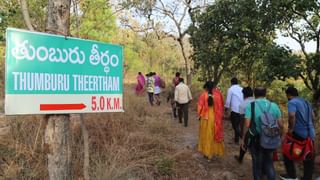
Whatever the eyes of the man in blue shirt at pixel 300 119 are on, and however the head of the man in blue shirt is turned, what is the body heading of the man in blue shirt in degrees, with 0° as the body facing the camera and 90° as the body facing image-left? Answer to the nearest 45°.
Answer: approximately 135°

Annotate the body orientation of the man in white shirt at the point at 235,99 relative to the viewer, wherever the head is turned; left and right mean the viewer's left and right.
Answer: facing away from the viewer and to the left of the viewer

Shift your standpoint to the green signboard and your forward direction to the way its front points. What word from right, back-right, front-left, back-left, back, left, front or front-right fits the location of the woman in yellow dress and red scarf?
left

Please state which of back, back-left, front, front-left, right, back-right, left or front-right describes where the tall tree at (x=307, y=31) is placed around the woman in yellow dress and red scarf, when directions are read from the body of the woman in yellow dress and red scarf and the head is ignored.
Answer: front-right

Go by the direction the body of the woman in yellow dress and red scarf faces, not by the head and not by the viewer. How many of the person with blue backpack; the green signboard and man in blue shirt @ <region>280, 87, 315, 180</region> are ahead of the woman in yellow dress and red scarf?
0

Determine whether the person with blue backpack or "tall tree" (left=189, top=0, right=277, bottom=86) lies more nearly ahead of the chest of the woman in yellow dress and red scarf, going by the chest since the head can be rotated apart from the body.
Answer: the tall tree

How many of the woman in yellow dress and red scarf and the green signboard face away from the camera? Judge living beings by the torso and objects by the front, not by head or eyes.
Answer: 1

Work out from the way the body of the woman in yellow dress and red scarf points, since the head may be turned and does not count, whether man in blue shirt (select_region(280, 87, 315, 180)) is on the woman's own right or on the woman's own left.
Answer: on the woman's own right

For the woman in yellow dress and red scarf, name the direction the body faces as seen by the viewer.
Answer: away from the camera

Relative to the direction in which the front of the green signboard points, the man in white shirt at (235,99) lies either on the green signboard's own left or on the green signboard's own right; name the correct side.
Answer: on the green signboard's own left

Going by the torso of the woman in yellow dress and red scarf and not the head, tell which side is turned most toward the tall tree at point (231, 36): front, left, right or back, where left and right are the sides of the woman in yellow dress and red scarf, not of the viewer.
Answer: front

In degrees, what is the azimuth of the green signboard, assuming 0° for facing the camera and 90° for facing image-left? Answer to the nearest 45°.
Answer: approximately 315°

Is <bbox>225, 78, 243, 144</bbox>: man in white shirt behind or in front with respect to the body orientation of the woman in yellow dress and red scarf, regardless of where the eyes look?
in front

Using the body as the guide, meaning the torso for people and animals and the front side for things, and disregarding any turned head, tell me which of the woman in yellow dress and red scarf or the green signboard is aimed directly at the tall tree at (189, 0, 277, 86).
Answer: the woman in yellow dress and red scarf

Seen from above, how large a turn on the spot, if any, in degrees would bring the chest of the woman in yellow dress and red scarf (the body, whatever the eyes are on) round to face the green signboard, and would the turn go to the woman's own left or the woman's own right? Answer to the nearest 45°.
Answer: approximately 180°

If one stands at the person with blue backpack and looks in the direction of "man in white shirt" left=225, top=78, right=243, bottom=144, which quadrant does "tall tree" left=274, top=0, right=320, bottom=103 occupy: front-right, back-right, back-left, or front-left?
front-right
